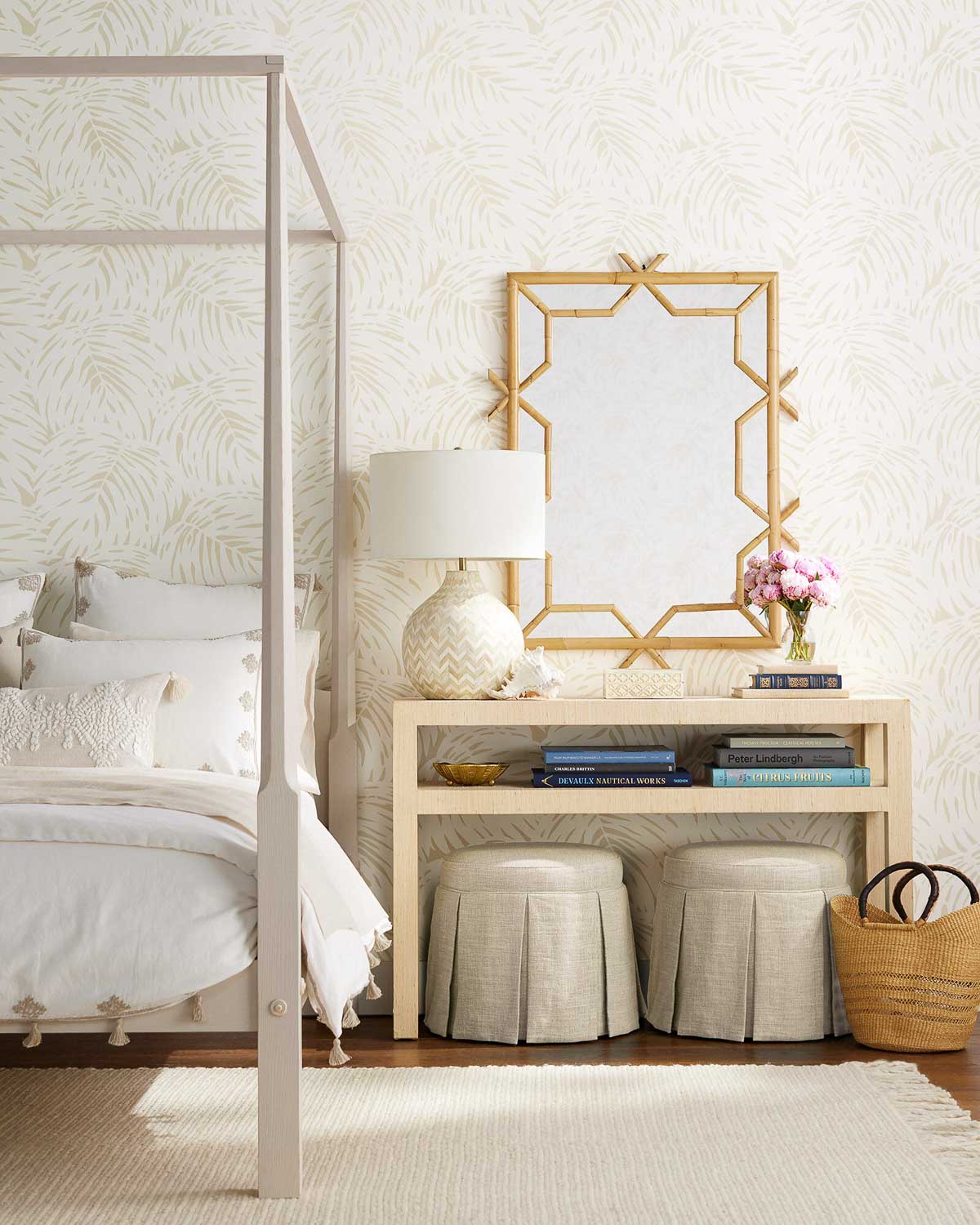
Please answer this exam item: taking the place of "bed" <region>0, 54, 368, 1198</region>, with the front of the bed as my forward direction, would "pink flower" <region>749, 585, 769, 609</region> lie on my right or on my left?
on my left

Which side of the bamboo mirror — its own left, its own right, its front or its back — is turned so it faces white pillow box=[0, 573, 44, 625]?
right

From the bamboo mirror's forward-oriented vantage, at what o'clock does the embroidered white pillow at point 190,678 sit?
The embroidered white pillow is roughly at 2 o'clock from the bamboo mirror.

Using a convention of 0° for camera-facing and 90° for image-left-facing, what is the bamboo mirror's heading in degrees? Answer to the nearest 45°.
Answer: approximately 0°

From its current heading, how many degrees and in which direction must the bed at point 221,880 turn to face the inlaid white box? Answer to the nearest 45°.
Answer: approximately 135° to its left

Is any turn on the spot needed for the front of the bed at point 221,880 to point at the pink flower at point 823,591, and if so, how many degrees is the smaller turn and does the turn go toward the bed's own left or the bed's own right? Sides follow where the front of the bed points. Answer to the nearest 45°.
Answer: approximately 135° to the bed's own left

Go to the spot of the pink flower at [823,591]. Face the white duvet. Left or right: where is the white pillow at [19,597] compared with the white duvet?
right
